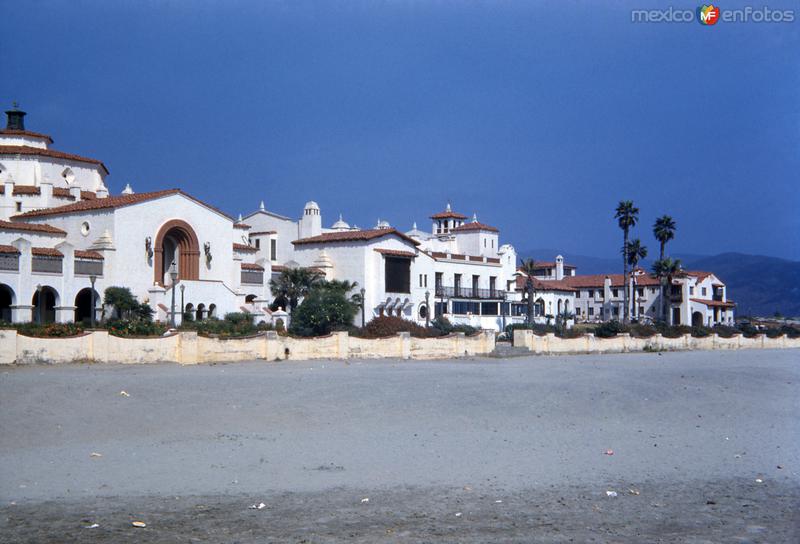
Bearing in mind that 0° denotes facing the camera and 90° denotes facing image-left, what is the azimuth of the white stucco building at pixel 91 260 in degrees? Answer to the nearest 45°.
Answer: approximately 315°

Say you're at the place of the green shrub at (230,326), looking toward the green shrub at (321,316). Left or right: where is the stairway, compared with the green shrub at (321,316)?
right

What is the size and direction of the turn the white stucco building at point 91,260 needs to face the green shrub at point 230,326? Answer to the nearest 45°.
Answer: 0° — it already faces it

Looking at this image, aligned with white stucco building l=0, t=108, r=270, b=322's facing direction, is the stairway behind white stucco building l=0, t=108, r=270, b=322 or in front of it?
in front

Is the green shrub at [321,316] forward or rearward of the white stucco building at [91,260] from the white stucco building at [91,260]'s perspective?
forward
